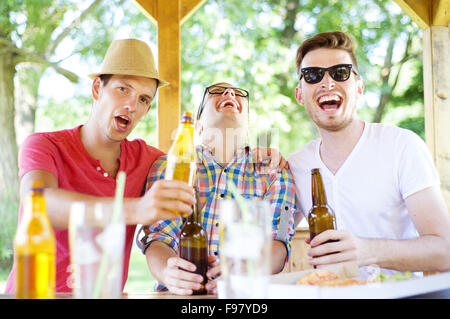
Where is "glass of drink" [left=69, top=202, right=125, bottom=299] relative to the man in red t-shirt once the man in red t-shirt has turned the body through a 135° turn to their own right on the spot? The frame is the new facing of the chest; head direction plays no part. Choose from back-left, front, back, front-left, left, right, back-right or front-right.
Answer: left

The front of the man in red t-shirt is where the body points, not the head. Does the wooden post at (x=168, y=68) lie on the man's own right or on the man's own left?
on the man's own left

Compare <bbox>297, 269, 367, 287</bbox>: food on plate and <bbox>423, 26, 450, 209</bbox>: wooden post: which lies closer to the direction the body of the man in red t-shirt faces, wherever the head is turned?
the food on plate

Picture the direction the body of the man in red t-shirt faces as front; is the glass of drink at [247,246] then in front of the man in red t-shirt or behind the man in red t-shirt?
in front

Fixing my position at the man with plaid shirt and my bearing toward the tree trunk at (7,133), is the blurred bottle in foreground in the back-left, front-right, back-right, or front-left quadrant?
back-left

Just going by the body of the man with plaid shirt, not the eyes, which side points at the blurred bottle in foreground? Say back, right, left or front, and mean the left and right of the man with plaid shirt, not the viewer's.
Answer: front

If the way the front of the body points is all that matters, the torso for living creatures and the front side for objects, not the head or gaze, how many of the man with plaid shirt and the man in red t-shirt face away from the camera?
0
